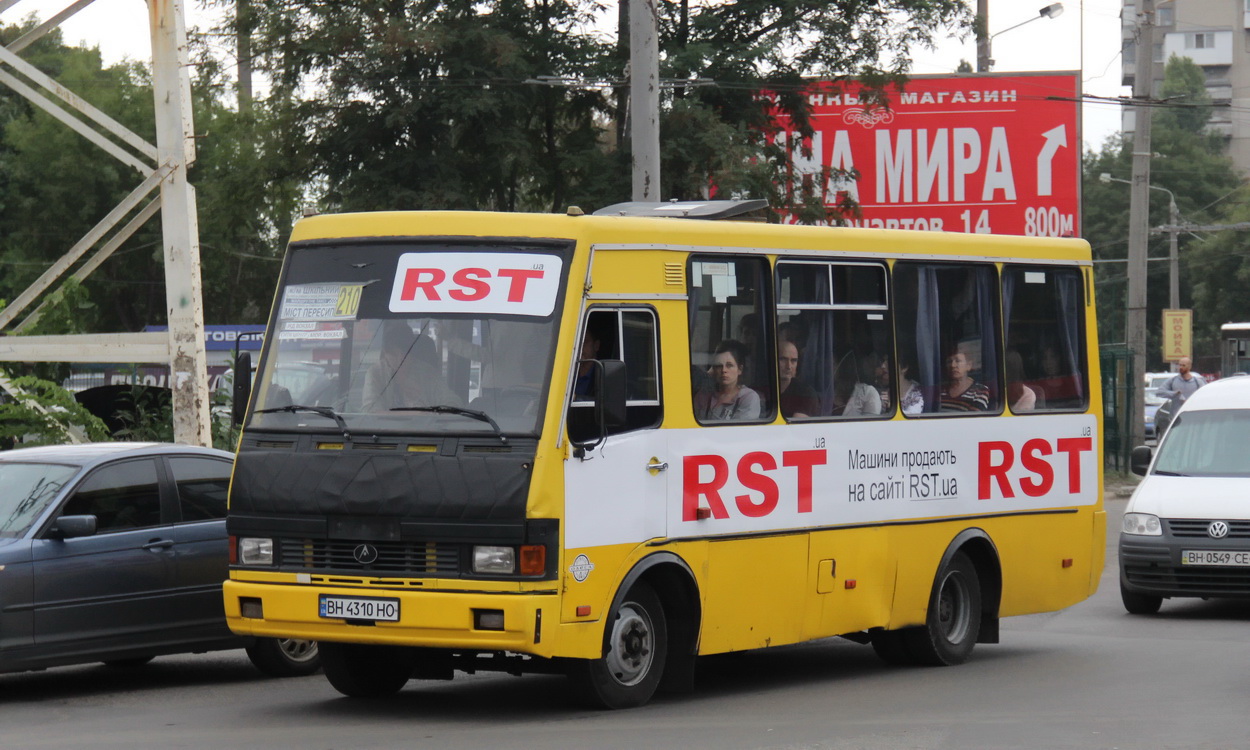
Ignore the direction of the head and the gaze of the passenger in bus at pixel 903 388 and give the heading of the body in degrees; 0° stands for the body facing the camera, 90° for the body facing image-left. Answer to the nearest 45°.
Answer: approximately 45°

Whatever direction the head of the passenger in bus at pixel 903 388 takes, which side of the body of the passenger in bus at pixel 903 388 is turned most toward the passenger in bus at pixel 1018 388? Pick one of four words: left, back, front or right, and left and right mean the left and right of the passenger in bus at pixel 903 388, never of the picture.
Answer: back

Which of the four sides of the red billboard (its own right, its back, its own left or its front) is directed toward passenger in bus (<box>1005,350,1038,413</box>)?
front

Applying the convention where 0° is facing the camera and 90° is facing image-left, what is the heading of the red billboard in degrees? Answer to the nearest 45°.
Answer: approximately 0°

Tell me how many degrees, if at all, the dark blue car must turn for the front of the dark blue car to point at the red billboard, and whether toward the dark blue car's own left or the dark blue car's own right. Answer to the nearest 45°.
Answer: approximately 180°

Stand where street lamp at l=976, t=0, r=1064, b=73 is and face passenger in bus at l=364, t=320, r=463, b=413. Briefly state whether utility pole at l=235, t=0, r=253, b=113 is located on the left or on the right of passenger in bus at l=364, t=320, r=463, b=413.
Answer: right

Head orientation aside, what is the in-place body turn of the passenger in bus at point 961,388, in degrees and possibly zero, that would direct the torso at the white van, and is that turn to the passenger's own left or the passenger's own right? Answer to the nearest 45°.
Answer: approximately 180°

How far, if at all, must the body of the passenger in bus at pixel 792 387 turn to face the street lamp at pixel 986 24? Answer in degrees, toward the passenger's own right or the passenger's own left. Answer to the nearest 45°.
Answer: approximately 135° to the passenger's own right

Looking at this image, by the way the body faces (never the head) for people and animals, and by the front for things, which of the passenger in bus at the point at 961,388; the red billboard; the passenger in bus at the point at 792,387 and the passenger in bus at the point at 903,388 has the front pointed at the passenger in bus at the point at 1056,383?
the red billboard

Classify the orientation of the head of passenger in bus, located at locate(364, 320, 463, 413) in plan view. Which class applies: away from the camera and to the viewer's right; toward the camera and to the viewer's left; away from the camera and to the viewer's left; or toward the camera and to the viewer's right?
toward the camera and to the viewer's left

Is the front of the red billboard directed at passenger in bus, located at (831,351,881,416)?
yes

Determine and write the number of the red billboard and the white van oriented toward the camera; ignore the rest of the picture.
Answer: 2
